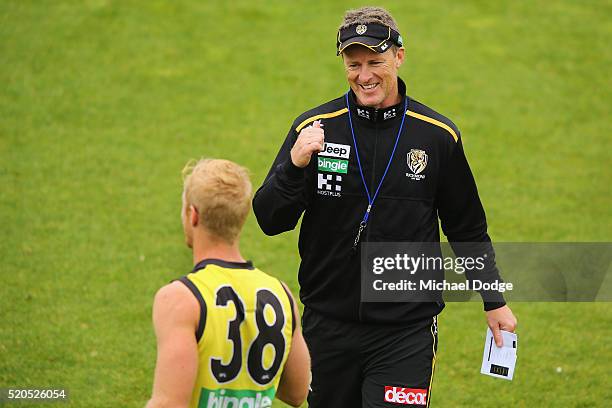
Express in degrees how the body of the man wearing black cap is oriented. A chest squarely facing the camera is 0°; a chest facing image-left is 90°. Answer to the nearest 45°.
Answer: approximately 0°

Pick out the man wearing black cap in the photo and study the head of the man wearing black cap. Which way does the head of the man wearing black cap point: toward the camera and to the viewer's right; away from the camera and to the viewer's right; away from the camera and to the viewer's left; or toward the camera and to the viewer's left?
toward the camera and to the viewer's left
